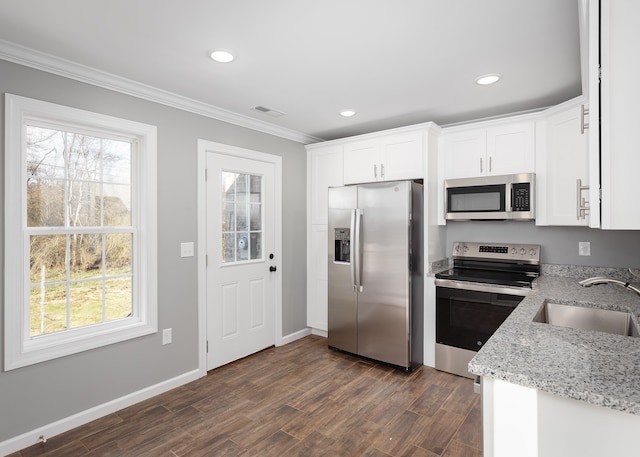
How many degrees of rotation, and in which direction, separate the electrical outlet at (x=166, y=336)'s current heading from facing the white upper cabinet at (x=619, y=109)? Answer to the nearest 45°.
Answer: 0° — it already faces it

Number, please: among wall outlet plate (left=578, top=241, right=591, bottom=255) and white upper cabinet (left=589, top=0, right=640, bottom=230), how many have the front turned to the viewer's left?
1

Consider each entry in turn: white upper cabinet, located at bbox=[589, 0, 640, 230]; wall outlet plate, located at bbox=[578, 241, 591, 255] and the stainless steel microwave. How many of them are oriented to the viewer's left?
1

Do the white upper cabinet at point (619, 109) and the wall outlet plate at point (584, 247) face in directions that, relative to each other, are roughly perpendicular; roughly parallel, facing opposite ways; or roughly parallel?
roughly perpendicular

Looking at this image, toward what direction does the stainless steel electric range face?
toward the camera

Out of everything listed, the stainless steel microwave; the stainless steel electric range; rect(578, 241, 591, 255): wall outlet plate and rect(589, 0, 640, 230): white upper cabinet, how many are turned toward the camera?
3

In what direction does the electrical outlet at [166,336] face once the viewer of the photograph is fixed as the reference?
facing the viewer and to the right of the viewer

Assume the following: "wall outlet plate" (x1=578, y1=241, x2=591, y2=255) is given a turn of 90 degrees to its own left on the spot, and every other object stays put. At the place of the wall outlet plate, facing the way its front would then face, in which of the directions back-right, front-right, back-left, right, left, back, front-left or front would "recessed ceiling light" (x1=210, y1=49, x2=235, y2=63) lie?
back-right

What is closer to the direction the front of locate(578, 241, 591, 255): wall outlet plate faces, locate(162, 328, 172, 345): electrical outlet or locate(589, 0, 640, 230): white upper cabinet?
the white upper cabinet

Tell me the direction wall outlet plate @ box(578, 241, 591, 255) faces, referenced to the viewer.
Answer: facing the viewer

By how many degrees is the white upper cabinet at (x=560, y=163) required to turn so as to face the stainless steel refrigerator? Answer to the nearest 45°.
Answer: approximately 45° to its right

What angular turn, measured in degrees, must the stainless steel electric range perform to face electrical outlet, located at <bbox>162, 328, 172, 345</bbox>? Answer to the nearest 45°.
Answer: approximately 45° to its right

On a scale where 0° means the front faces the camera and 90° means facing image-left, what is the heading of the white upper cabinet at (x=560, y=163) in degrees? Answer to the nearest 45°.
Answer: approximately 45°

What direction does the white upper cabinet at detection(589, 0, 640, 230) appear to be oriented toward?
to the viewer's left

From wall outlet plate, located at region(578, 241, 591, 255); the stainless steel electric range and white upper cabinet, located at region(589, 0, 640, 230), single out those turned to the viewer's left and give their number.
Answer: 1

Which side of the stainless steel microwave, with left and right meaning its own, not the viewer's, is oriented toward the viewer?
front

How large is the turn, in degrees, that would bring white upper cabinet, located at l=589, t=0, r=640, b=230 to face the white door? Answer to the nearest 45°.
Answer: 0° — it already faces it
